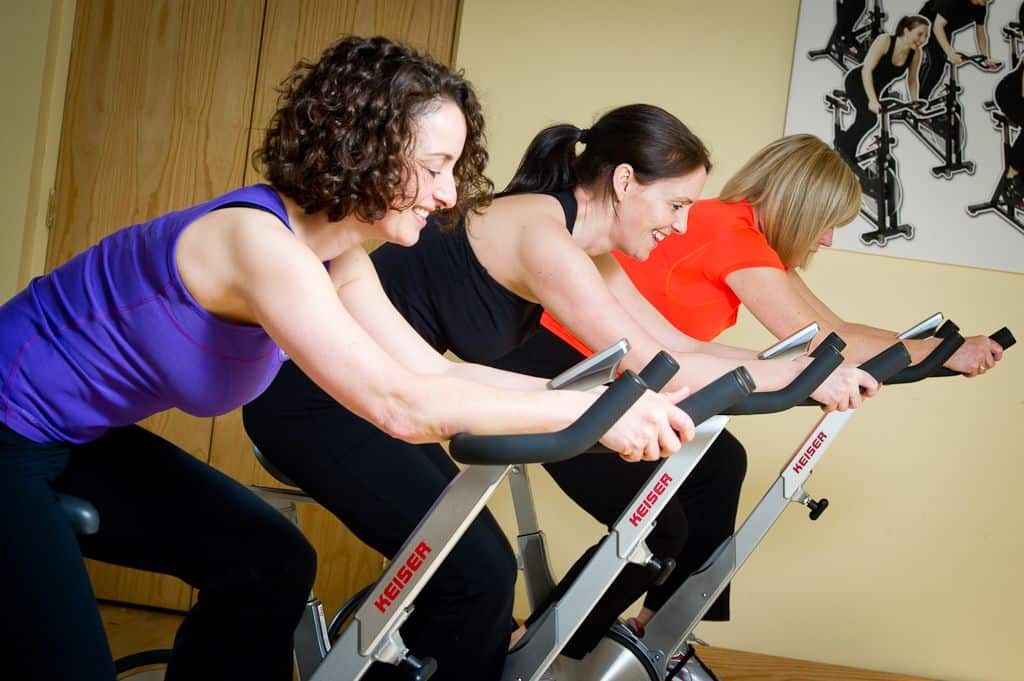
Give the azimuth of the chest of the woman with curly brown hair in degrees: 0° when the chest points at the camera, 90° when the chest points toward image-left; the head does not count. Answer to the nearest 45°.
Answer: approximately 270°

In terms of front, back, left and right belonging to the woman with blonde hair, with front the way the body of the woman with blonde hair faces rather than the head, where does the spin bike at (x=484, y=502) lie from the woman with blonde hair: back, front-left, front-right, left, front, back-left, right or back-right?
right

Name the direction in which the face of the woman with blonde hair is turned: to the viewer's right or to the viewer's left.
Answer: to the viewer's right

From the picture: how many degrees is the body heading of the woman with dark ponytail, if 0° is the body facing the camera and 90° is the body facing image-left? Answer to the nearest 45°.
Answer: approximately 270°

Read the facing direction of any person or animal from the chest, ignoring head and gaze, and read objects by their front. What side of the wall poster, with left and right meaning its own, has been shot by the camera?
front

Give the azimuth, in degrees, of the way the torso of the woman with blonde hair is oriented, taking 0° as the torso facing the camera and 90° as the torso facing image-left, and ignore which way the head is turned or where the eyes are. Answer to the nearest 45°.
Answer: approximately 270°

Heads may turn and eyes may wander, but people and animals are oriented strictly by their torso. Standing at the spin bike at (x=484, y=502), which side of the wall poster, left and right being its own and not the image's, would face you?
front

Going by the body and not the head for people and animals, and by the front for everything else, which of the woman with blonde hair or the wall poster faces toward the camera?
the wall poster

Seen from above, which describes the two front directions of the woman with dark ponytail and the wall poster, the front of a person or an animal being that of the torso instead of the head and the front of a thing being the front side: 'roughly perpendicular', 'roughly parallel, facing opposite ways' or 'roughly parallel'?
roughly perpendicular

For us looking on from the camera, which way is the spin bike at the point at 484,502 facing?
facing to the right of the viewer

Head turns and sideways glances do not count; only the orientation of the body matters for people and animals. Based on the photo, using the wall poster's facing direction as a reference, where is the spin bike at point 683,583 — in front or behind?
in front

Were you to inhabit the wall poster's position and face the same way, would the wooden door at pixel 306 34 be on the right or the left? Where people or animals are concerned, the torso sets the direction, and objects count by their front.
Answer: on its right

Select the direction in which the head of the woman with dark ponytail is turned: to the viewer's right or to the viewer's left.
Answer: to the viewer's right
